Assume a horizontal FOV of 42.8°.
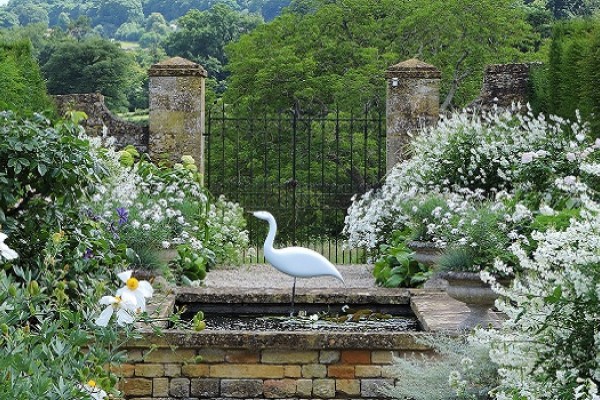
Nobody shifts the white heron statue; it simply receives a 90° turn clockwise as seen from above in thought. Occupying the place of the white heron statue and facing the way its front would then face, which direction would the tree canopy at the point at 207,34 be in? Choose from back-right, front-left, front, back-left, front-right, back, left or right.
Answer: front

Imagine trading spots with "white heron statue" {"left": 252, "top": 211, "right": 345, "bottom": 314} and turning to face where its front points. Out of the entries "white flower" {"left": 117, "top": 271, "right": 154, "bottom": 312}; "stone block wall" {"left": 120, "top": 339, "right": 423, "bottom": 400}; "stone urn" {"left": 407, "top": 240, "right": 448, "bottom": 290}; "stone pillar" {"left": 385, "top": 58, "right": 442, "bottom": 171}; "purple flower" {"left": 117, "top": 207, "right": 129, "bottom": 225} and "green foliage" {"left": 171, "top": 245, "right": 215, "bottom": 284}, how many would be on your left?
2

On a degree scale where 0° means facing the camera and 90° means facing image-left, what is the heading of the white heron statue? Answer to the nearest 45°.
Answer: approximately 90°

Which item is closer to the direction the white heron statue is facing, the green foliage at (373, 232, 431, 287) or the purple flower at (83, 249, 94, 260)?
the purple flower

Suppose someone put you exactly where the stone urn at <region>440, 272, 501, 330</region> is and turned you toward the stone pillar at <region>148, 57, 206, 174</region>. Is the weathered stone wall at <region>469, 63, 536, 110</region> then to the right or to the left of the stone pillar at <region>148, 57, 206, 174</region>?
right

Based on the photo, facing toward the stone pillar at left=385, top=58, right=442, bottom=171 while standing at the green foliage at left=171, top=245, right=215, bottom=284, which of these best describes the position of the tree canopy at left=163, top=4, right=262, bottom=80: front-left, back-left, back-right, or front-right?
front-left

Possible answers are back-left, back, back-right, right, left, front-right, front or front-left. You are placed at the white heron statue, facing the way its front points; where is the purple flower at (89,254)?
front-left

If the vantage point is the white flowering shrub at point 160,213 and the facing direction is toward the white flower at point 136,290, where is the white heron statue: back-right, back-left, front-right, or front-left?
front-left

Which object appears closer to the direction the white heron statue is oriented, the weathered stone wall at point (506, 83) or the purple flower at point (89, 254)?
the purple flower

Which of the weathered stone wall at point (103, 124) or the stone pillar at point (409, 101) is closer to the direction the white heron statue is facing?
the weathered stone wall

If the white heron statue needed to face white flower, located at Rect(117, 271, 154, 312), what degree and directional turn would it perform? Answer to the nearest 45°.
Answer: approximately 90° to its left

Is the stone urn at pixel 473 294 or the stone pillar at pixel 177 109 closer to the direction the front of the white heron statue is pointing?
the stone pillar

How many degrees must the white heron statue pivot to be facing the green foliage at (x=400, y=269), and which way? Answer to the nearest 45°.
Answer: approximately 135° to its right

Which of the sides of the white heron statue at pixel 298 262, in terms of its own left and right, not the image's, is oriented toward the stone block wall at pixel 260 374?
left

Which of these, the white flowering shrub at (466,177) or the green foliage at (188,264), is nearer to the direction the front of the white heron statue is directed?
the green foliage

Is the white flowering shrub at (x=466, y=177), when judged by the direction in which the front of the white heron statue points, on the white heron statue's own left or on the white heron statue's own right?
on the white heron statue's own right

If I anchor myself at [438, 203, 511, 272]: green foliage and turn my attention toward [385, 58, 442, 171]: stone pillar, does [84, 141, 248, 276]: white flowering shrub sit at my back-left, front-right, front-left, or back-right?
front-left
